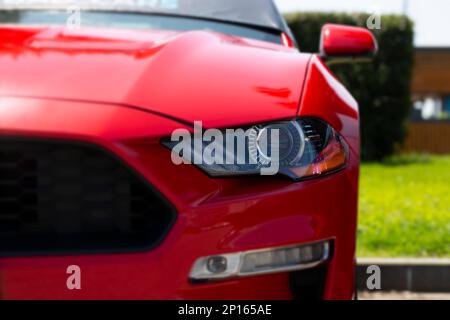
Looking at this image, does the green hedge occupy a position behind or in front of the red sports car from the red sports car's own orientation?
behind

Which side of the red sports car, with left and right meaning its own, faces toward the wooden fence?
back

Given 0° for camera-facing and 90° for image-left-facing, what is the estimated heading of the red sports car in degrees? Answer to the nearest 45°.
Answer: approximately 0°
